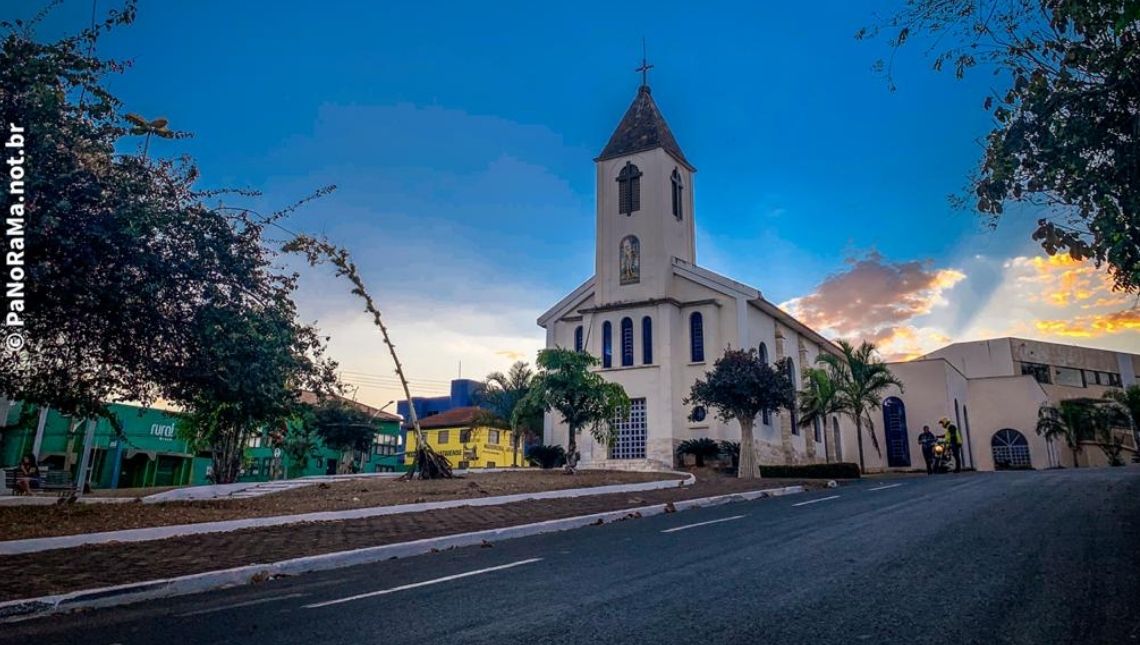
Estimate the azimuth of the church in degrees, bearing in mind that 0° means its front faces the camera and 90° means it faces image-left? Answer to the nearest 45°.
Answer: approximately 45°

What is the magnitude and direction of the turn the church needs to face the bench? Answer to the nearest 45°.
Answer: approximately 45° to its right

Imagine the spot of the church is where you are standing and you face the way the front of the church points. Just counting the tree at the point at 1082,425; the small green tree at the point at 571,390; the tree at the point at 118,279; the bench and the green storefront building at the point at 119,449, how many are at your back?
1

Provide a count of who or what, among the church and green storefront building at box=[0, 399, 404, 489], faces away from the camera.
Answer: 0

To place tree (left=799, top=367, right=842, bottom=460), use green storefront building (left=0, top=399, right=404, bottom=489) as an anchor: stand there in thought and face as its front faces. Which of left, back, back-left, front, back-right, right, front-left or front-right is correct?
front

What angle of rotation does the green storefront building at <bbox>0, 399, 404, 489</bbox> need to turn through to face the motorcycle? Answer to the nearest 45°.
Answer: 0° — it already faces it

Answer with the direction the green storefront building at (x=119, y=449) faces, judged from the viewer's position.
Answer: facing the viewer and to the right of the viewer

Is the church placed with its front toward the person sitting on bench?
yes

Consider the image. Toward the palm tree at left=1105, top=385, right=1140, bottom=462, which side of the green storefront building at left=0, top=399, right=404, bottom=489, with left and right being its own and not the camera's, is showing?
front

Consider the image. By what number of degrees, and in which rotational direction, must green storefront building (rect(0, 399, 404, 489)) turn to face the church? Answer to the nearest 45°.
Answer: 0° — it already faces it

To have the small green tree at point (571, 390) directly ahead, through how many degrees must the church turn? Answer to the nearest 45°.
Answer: approximately 45° to its left

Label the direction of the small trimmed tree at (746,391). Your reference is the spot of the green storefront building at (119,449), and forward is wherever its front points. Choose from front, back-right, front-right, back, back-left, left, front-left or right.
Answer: front
